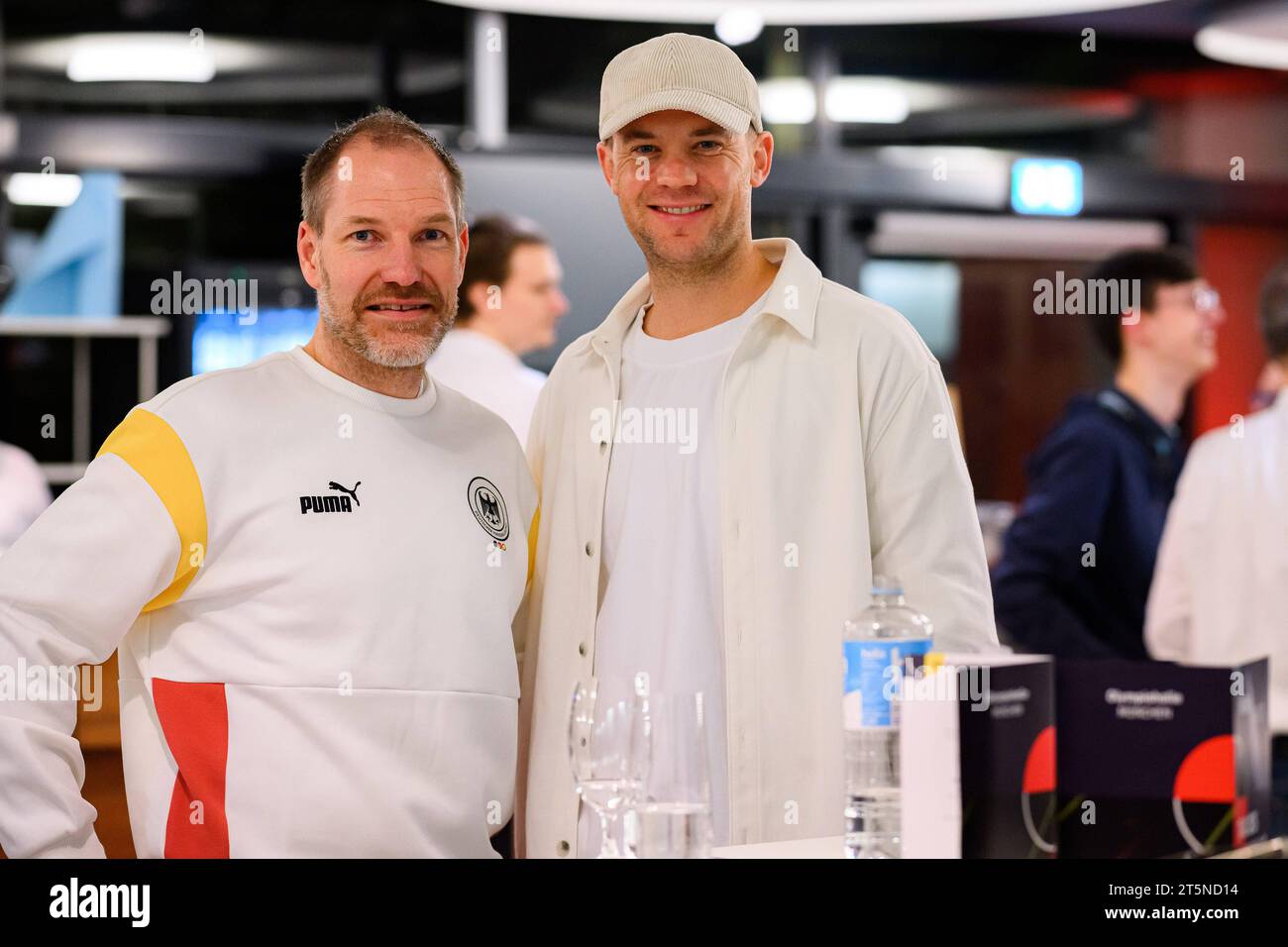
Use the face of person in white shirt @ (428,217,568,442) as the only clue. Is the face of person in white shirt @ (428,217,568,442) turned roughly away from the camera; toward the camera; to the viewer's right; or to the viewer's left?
to the viewer's right

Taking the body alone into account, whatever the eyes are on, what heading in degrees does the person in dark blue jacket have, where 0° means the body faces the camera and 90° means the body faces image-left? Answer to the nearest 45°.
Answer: approximately 270°

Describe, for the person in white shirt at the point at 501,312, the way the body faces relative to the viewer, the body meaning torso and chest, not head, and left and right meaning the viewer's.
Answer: facing to the right of the viewer

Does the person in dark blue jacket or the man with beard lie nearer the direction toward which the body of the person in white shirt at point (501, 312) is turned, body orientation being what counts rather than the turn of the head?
the person in dark blue jacket
